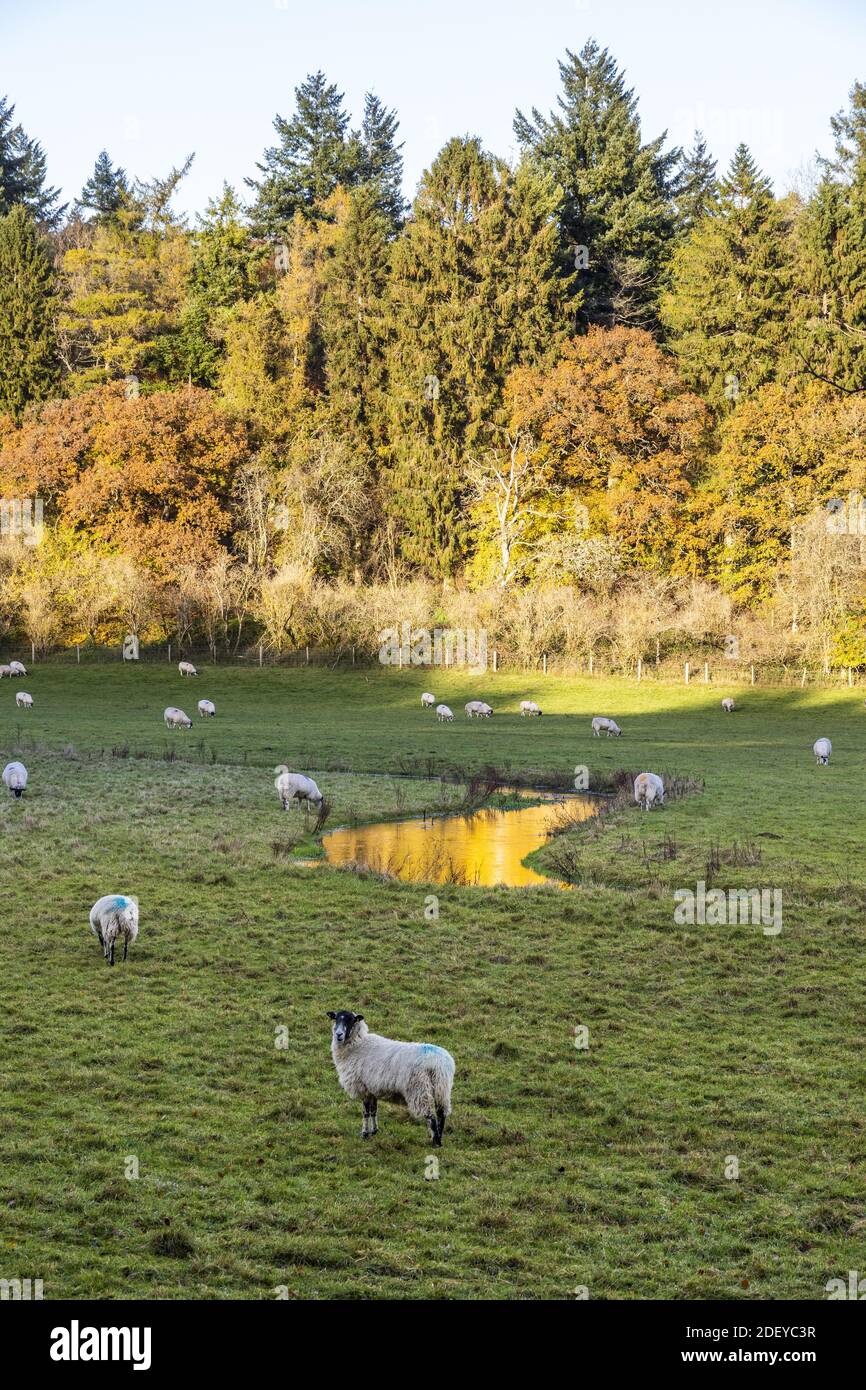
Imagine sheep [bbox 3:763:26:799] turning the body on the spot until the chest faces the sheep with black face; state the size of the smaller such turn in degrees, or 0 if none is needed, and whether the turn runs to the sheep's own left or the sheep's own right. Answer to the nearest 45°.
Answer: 0° — it already faces it

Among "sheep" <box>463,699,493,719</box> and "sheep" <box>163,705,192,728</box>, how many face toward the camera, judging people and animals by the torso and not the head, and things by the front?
0

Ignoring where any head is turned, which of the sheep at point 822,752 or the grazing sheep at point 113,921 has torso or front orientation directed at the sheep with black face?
the sheep

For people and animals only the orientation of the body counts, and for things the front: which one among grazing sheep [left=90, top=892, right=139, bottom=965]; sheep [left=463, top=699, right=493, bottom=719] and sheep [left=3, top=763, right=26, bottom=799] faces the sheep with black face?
sheep [left=3, top=763, right=26, bottom=799]

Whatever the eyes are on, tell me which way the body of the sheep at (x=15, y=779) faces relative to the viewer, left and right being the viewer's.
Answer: facing the viewer

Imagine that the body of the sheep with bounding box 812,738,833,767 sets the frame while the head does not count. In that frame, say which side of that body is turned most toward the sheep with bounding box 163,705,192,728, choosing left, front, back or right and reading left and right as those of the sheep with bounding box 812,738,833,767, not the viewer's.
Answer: right

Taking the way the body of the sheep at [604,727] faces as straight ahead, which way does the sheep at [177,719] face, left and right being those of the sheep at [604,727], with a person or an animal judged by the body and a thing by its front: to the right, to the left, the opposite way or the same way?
the same way

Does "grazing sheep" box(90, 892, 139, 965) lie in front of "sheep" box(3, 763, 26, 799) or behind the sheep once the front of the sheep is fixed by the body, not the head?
in front

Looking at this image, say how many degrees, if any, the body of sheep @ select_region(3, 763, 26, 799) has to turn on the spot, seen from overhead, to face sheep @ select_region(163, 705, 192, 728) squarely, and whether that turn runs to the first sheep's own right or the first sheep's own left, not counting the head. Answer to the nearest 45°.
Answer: approximately 180°

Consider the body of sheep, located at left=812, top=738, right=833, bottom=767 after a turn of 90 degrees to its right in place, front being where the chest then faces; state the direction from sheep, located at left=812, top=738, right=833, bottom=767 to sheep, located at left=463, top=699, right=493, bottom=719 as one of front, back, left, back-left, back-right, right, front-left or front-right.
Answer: front-right

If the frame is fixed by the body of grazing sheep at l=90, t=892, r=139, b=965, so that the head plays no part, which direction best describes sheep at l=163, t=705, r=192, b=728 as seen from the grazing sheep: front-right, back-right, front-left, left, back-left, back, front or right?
front-right

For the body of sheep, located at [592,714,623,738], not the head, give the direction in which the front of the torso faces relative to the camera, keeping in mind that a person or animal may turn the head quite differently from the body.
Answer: to the viewer's right

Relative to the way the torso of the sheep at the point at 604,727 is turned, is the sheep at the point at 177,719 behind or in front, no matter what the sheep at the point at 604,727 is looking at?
behind
